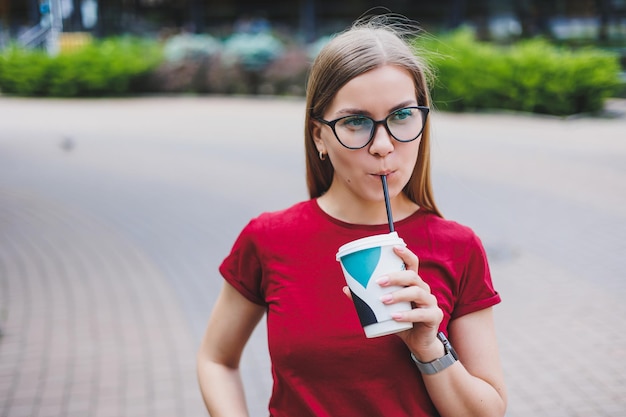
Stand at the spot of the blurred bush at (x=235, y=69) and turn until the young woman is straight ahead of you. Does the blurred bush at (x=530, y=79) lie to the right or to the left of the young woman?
left

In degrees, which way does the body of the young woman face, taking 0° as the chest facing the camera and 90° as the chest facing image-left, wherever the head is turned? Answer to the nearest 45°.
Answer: approximately 0°

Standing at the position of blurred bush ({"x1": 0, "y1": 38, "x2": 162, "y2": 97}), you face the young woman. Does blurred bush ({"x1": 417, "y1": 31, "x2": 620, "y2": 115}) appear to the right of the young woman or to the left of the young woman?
left

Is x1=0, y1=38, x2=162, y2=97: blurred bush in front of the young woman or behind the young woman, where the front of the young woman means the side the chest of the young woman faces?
behind

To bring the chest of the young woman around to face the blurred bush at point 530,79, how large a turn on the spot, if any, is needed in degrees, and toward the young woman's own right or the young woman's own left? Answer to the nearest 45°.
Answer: approximately 180°

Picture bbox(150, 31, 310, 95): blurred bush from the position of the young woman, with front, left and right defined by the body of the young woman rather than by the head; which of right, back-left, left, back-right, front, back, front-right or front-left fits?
back
